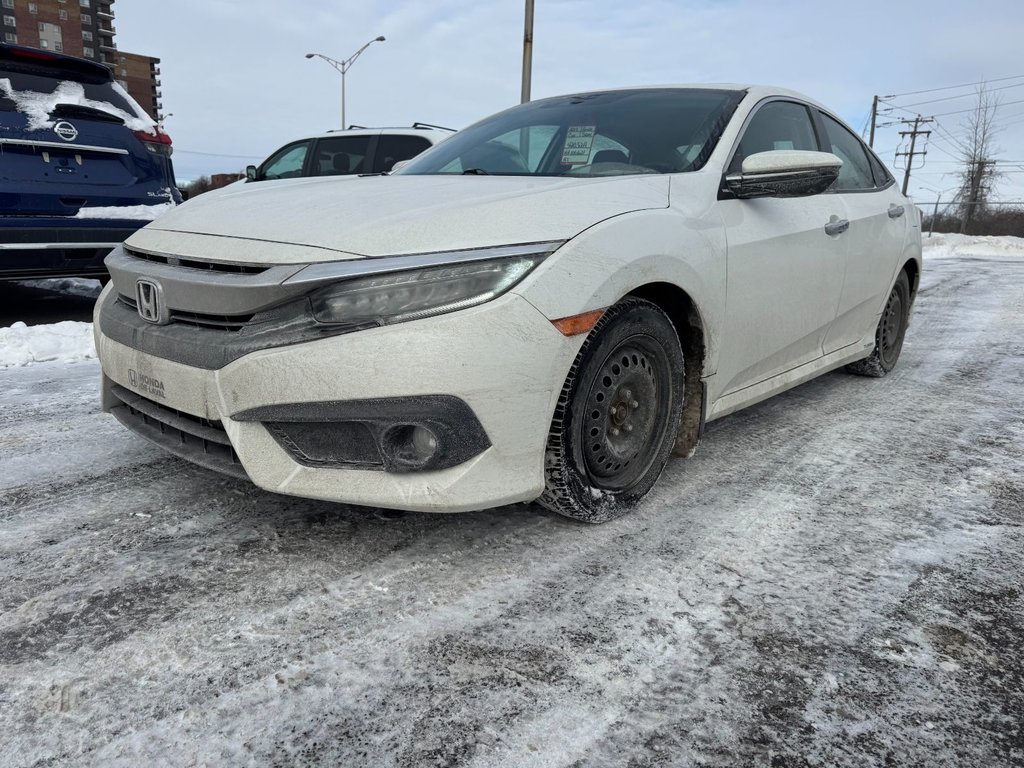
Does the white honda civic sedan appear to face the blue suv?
no

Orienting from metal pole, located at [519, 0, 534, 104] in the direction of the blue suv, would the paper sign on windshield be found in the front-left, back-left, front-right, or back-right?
front-left

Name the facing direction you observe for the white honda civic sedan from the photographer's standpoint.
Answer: facing the viewer and to the left of the viewer

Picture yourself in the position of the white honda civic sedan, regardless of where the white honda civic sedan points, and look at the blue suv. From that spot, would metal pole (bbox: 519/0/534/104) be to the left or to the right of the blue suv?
right

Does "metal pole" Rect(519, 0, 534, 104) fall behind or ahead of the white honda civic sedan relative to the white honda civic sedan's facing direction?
behind
